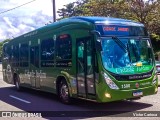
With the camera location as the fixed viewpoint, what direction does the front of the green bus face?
facing the viewer and to the right of the viewer
